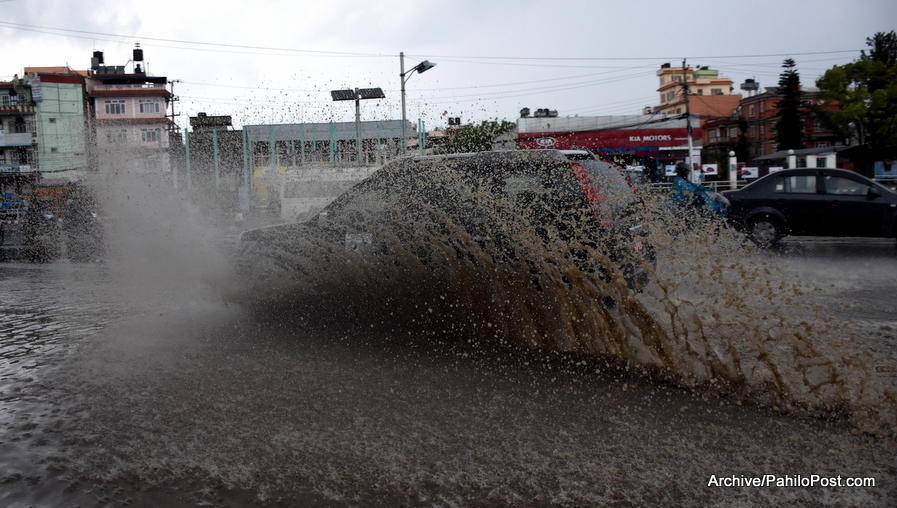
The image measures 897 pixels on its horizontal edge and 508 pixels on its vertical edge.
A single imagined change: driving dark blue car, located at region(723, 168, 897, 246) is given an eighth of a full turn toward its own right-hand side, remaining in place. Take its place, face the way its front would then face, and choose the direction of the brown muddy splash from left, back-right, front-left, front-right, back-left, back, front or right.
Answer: front-right

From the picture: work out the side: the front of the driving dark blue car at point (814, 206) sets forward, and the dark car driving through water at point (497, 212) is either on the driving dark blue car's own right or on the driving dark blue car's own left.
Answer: on the driving dark blue car's own right

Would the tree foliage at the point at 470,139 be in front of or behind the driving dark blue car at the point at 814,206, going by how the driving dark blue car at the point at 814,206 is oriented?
behind

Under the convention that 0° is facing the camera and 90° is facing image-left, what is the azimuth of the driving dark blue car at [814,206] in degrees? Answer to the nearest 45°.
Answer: approximately 270°
